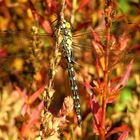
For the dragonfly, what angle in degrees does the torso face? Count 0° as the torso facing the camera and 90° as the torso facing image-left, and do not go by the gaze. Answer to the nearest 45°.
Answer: approximately 180°
